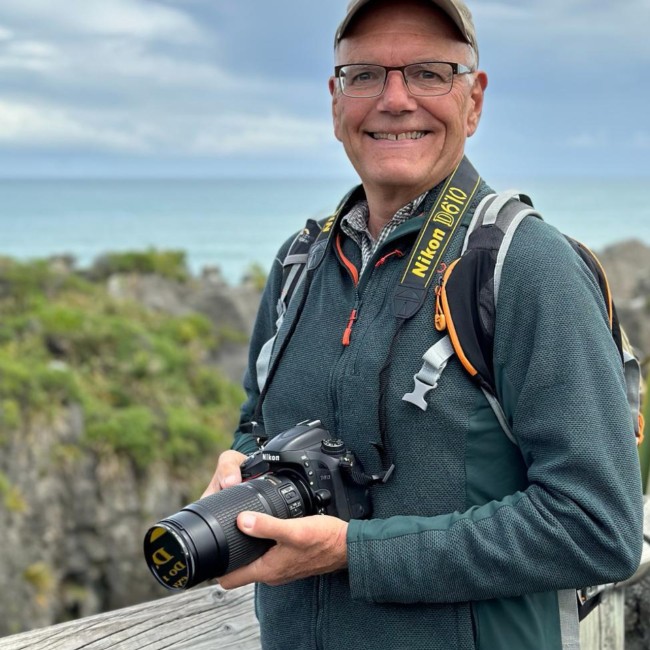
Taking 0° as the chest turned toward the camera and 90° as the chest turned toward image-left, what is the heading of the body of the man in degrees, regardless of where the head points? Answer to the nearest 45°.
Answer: approximately 45°
